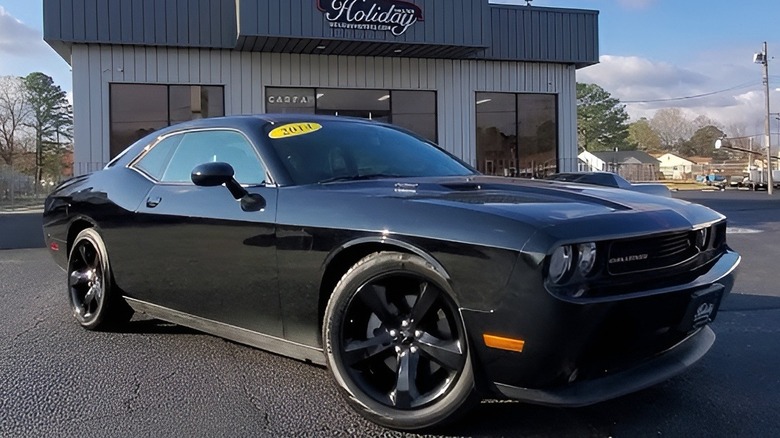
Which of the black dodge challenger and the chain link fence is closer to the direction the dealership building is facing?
the black dodge challenger

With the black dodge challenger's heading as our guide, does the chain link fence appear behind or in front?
behind

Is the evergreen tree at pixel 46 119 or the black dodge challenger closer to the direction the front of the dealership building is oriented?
the black dodge challenger

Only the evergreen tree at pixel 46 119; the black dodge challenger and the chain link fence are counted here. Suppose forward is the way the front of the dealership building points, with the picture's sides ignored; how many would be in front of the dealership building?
1

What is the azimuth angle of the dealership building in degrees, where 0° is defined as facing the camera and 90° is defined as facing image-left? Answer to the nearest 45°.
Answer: approximately 0°

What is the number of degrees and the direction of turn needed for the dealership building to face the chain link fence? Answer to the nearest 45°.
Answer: approximately 135° to its right

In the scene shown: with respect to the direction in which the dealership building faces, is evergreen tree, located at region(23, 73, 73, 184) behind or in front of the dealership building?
behind

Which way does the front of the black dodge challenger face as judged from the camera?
facing the viewer and to the right of the viewer

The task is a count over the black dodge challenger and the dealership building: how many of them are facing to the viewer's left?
0

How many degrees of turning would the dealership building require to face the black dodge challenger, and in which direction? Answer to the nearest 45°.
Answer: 0° — it already faces it

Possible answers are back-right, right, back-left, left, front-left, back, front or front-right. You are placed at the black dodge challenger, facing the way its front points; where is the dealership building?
back-left
